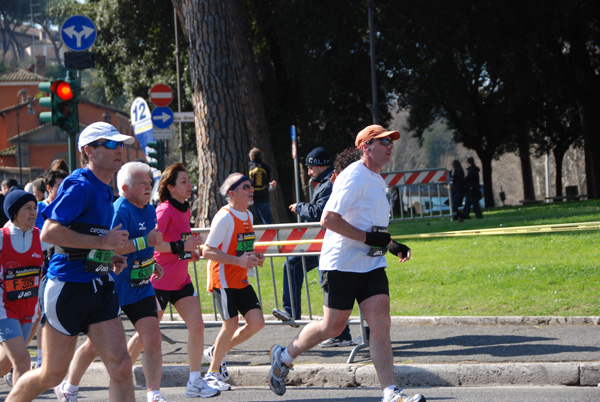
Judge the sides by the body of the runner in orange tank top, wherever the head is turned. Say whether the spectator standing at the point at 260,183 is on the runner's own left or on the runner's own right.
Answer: on the runner's own left

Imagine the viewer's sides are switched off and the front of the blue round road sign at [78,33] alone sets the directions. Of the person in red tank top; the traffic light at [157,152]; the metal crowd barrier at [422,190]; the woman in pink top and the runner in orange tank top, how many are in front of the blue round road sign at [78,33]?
3
